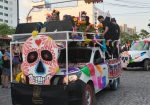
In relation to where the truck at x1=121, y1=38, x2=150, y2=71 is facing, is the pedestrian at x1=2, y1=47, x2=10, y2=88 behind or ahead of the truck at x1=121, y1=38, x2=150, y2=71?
ahead

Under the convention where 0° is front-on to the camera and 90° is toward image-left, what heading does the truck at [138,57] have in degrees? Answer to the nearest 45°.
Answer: approximately 45°

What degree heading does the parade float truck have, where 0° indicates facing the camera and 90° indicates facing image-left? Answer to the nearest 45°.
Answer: approximately 45°

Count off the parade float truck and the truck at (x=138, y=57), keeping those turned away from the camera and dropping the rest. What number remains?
0

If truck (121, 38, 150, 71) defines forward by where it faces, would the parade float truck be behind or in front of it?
in front

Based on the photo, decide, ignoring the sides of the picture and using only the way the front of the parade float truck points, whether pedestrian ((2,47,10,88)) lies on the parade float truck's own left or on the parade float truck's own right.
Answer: on the parade float truck's own right

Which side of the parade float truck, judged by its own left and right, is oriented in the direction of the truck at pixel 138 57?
back
